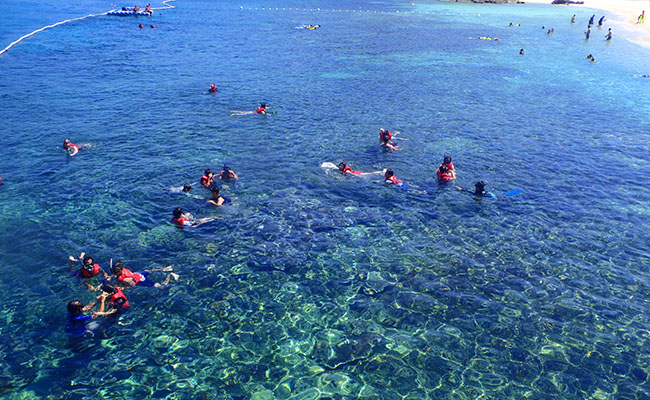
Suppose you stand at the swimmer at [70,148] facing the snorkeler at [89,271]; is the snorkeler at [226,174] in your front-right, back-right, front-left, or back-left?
front-left

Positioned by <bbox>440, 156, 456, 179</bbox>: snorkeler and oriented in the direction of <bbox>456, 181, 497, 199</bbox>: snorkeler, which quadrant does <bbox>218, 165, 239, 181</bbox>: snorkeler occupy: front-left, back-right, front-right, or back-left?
back-right

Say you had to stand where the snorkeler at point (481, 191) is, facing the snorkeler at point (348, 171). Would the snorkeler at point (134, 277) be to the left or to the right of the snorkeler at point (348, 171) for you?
left

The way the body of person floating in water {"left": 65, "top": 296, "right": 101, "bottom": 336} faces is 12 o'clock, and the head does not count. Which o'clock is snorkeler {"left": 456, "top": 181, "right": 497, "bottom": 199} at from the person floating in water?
The snorkeler is roughly at 12 o'clock from the person floating in water.

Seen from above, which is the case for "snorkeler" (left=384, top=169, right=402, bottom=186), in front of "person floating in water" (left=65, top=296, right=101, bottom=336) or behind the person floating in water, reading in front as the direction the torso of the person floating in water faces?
in front

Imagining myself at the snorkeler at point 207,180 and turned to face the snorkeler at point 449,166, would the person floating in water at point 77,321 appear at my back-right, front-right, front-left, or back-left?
back-right

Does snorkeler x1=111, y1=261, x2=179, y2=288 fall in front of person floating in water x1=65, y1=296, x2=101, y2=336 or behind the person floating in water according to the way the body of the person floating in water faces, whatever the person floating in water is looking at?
in front

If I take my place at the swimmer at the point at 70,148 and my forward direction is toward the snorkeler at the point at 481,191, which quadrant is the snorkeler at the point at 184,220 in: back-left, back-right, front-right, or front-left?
front-right

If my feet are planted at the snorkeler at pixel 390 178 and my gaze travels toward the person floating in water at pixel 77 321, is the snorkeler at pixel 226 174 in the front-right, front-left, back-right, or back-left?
front-right

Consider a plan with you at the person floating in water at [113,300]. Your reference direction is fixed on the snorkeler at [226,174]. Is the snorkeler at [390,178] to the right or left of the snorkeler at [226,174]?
right

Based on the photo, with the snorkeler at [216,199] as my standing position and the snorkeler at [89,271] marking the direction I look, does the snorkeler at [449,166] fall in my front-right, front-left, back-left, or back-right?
back-left
